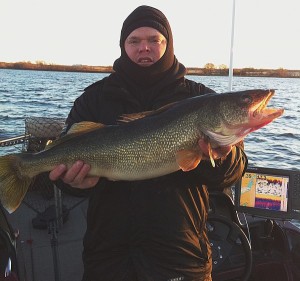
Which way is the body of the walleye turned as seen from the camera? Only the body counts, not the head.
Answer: to the viewer's right
